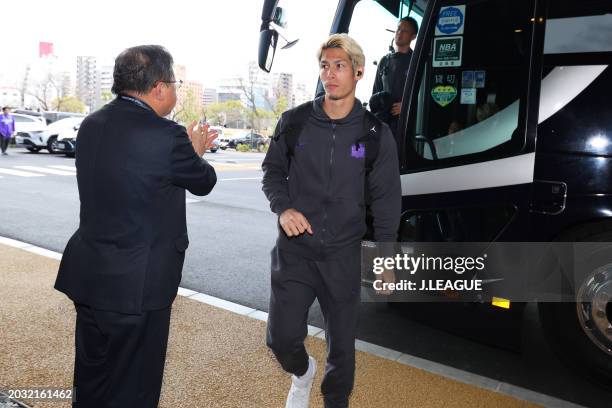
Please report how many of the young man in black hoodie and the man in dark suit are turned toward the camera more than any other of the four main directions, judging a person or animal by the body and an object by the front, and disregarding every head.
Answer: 1

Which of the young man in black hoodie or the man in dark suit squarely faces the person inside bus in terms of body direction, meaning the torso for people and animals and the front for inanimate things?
the man in dark suit

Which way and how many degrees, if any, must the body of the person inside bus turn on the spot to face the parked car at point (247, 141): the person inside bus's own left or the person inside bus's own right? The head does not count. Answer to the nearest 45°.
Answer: approximately 135° to the person inside bus's own right

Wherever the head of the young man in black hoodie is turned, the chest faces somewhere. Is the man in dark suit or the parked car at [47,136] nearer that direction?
the man in dark suit

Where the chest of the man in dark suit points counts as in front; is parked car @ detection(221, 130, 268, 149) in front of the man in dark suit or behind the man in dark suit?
in front

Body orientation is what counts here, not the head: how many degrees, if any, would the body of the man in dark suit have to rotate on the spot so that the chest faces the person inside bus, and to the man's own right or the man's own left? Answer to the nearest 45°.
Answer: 0° — they already face them

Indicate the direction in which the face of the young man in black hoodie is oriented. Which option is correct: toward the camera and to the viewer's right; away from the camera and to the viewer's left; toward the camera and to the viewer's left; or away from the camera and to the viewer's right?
toward the camera and to the viewer's left

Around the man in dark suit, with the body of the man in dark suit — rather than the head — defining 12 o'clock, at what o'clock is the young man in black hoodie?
The young man in black hoodie is roughly at 1 o'clock from the man in dark suit.

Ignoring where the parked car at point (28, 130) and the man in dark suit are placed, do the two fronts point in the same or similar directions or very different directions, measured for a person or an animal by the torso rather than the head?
very different directions

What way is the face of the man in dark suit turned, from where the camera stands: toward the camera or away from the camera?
away from the camera
